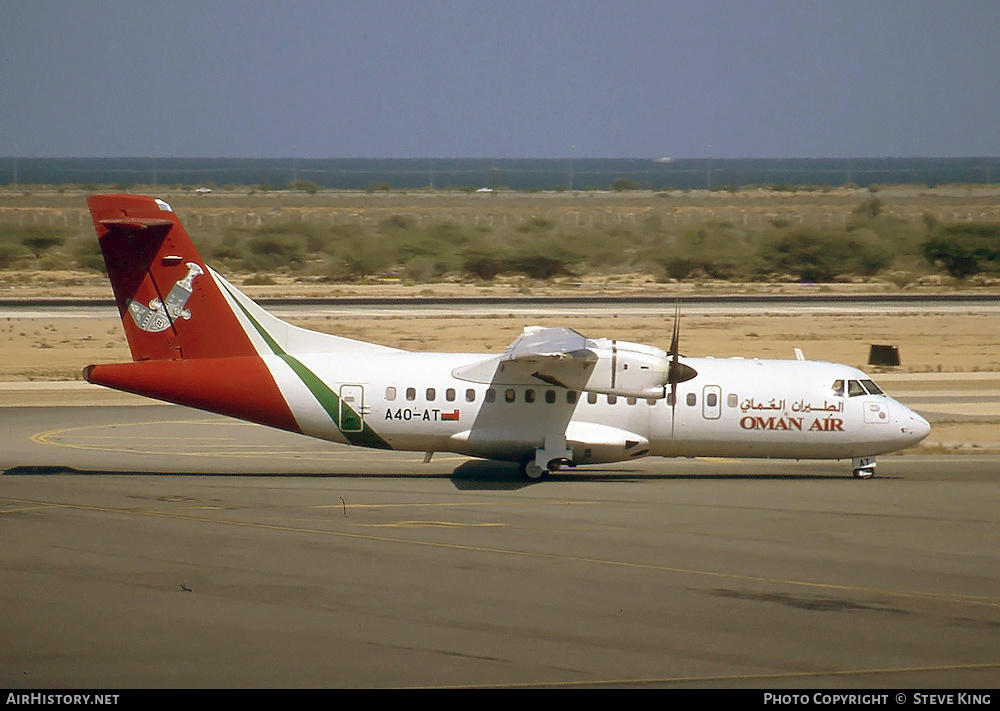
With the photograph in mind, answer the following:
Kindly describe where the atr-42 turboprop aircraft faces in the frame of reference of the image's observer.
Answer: facing to the right of the viewer
